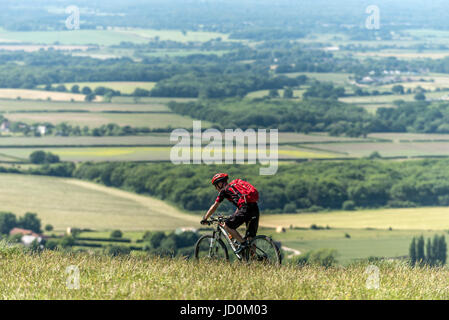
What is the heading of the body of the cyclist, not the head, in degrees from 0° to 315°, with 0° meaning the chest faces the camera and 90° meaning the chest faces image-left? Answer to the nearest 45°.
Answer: approximately 90°

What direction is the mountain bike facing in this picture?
to the viewer's left
